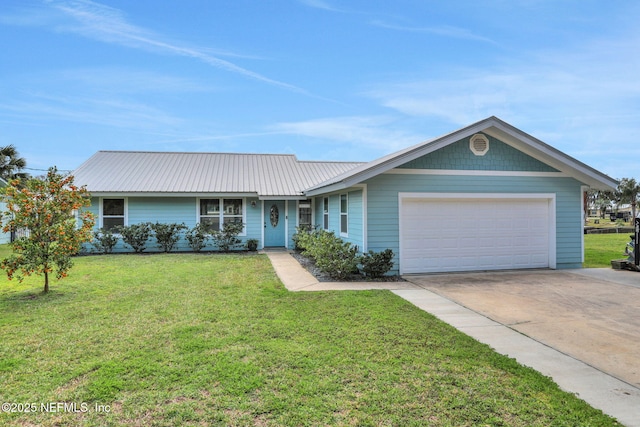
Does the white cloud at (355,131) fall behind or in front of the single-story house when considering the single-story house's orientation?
behind

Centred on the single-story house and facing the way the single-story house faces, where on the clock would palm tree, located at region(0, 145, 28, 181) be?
The palm tree is roughly at 4 o'clock from the single-story house.

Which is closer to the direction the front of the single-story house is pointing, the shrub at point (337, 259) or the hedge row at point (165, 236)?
the shrub

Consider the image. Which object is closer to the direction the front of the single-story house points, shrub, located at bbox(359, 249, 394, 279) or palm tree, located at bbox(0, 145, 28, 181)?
the shrub

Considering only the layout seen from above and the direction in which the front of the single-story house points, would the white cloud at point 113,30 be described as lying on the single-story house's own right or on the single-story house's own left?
on the single-story house's own right

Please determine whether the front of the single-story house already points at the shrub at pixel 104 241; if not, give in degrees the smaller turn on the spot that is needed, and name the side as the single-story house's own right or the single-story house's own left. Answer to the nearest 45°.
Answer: approximately 90° to the single-story house's own right

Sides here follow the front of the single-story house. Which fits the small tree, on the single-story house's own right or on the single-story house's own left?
on the single-story house's own right

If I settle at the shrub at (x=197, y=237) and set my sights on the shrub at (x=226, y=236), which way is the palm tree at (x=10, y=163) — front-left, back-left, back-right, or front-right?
back-left

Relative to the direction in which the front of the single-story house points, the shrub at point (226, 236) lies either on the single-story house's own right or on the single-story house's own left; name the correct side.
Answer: on the single-story house's own right

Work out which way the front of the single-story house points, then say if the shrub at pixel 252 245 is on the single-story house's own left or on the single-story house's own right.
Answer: on the single-story house's own right

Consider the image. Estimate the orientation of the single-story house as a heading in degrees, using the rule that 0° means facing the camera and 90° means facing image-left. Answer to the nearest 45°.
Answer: approximately 0°
